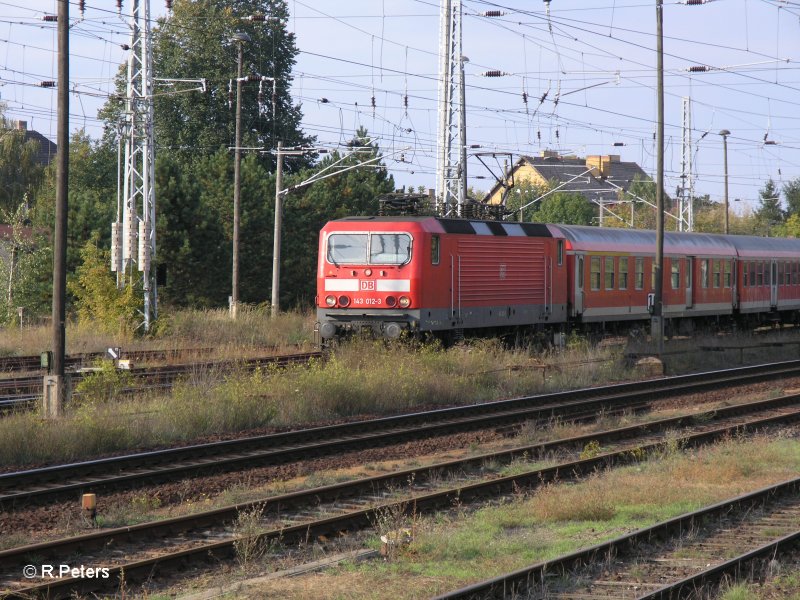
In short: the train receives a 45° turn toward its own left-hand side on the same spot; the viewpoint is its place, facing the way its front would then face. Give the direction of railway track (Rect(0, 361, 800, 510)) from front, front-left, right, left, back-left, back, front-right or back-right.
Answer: front

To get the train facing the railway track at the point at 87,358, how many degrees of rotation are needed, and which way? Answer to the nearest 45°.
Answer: approximately 45° to its right

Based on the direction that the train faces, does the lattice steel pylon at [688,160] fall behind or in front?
behind

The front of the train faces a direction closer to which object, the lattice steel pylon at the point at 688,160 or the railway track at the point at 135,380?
the railway track

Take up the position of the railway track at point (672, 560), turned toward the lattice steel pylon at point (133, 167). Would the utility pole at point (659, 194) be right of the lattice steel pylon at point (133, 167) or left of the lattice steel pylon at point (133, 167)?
right

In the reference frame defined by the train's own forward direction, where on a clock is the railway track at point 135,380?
The railway track is roughly at 12 o'clock from the train.

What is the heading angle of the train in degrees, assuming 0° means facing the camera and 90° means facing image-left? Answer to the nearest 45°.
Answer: approximately 45°

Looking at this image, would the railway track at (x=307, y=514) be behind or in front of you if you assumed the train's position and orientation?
in front

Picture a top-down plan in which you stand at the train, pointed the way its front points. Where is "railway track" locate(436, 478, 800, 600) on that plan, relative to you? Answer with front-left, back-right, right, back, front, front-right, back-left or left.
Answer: front-left

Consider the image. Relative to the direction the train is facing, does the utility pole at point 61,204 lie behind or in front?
in front
